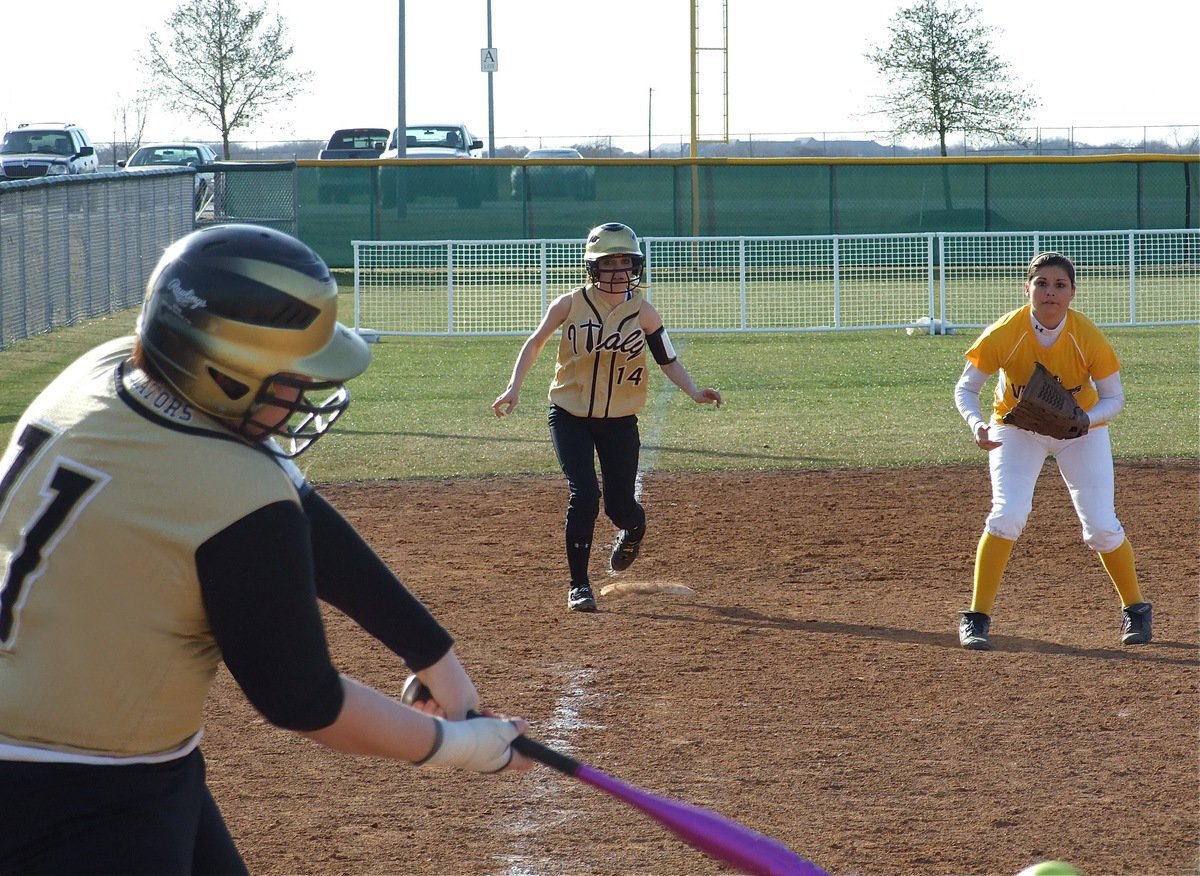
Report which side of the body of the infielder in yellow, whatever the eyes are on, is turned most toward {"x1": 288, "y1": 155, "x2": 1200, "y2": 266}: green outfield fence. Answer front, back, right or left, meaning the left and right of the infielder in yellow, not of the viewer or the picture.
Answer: back

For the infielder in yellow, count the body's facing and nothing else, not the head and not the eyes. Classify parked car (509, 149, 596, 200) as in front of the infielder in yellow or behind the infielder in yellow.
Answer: behind

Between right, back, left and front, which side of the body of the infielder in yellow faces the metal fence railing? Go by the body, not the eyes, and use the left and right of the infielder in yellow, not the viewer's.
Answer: back

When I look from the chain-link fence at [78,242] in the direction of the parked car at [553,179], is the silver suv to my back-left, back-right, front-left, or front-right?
front-left

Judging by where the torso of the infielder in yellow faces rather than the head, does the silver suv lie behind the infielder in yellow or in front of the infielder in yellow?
behind

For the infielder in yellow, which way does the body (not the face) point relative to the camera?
toward the camera

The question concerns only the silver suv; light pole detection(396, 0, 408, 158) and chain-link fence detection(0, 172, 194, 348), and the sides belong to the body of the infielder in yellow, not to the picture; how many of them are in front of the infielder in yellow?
0
